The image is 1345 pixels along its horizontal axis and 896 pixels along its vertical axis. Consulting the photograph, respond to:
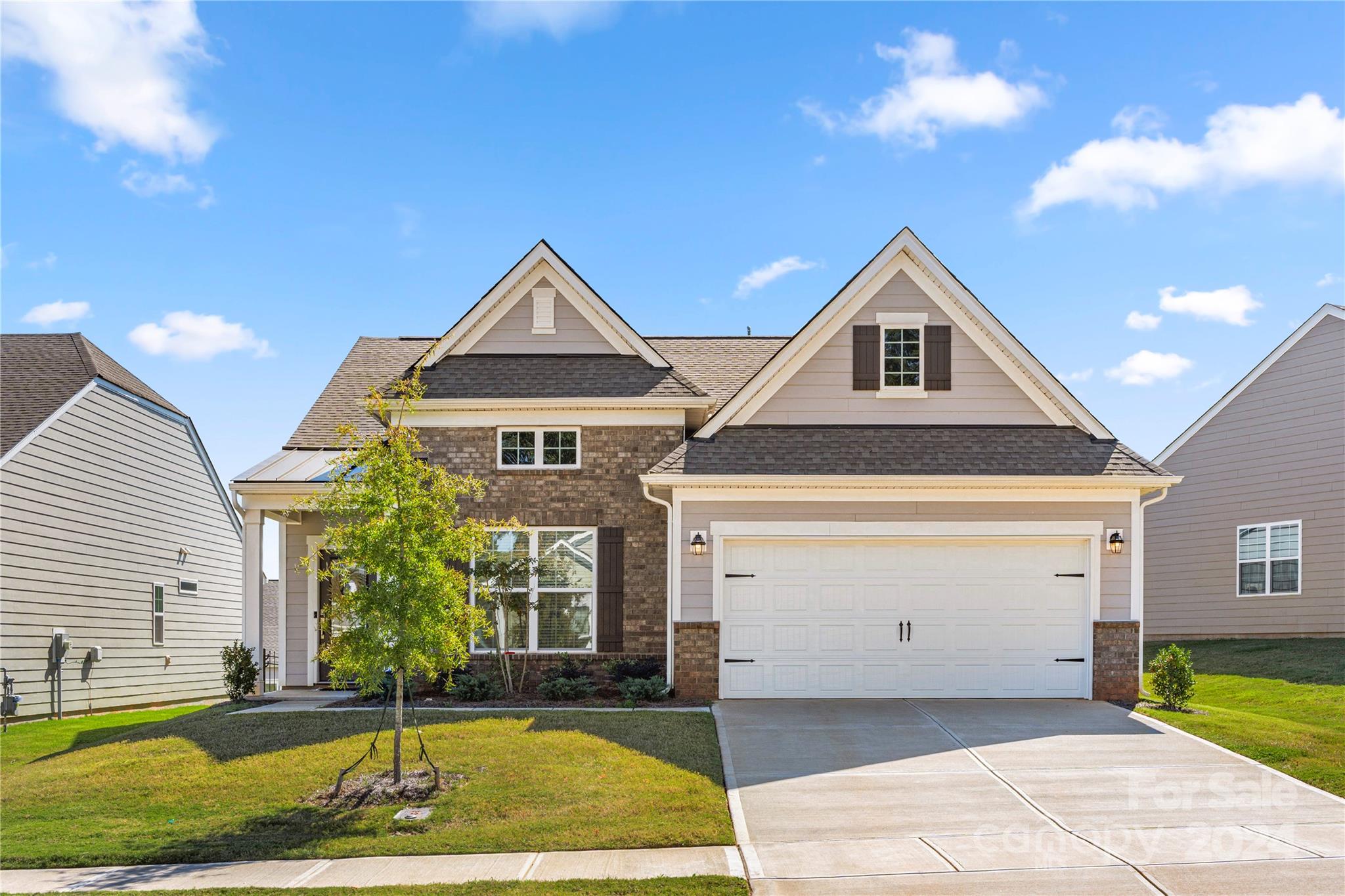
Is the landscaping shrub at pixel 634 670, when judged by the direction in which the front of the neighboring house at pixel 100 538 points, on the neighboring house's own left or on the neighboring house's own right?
on the neighboring house's own left

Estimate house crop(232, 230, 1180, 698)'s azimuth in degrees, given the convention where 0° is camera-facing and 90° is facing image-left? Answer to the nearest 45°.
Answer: approximately 0°

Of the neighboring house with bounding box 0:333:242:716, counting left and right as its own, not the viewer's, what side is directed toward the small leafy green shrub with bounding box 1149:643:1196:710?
left

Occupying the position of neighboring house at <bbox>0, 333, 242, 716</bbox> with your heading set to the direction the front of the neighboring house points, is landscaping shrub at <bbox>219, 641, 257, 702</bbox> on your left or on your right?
on your left

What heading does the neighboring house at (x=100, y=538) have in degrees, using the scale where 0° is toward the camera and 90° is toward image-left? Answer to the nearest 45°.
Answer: approximately 45°
